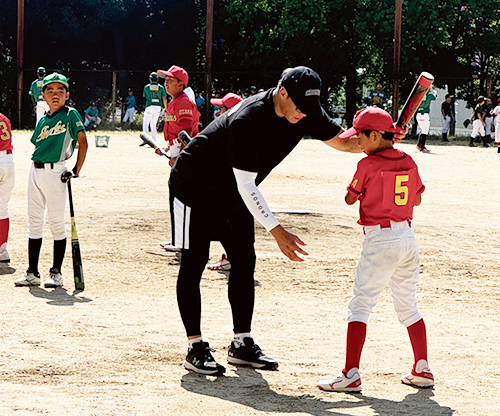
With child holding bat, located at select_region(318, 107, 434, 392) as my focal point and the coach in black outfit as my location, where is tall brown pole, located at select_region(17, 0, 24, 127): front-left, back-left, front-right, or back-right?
back-left

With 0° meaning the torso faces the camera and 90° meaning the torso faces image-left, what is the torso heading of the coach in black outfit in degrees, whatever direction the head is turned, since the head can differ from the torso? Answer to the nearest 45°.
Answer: approximately 315°

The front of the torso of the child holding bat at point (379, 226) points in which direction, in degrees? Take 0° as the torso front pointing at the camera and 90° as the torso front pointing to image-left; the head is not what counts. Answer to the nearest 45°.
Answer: approximately 135°

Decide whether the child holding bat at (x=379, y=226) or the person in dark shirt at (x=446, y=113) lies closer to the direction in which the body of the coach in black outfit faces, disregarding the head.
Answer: the child holding bat

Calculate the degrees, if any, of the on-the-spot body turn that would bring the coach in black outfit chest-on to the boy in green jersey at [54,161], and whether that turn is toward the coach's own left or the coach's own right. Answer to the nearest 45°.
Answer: approximately 180°

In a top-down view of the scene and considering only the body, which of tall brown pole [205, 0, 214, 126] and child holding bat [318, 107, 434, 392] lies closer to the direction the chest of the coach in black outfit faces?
the child holding bat

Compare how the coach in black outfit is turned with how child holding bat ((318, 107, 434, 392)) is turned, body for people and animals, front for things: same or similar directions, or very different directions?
very different directions
